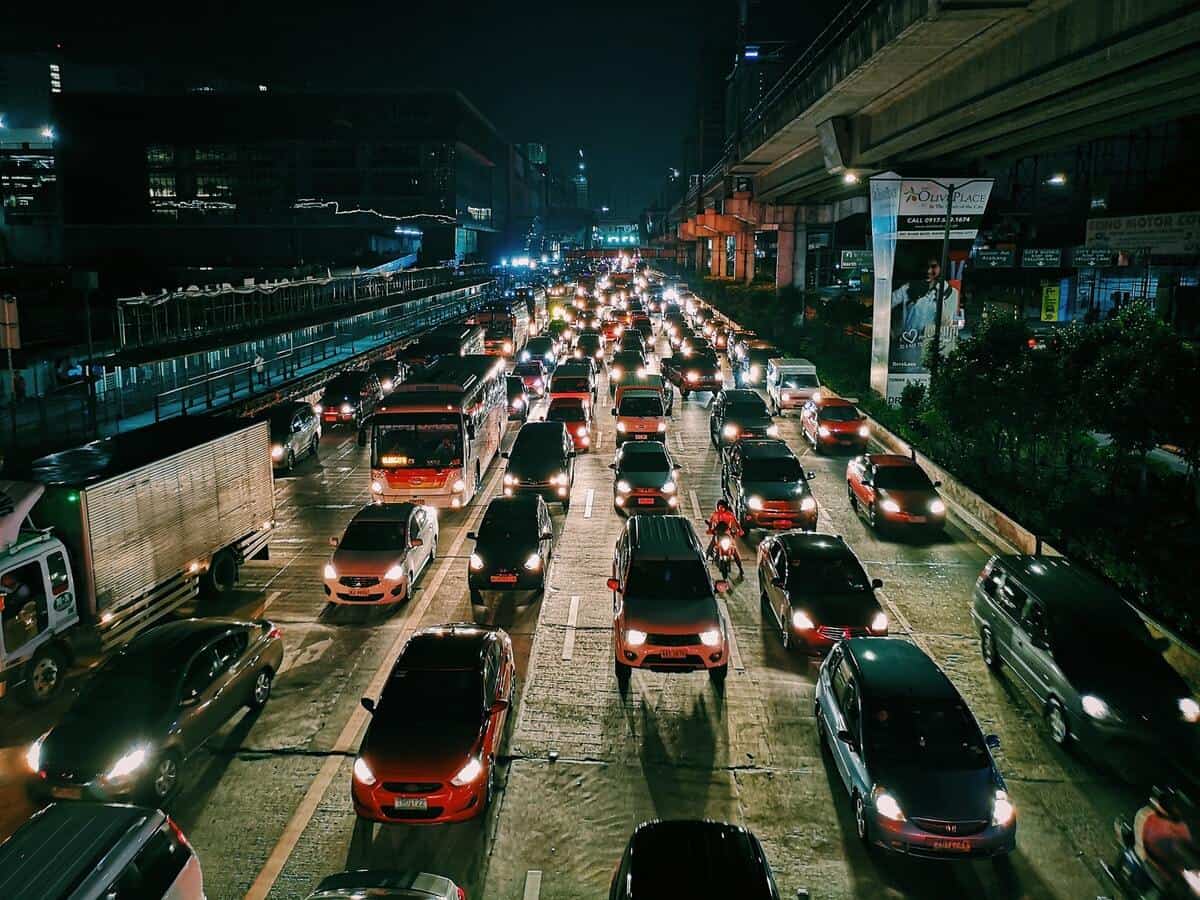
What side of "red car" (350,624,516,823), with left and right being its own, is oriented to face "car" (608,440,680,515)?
back

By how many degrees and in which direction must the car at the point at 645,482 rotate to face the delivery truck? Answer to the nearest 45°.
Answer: approximately 45° to its right

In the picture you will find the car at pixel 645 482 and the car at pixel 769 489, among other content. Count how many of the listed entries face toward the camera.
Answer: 2

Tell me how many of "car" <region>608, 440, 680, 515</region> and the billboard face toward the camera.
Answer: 2

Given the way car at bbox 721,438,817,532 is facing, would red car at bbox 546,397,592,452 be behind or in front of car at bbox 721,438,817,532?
behind

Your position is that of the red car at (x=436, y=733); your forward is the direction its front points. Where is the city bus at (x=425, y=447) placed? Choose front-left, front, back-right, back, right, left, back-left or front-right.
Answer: back

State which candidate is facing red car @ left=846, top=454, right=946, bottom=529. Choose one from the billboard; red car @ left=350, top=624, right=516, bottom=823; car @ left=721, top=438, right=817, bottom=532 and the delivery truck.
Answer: the billboard

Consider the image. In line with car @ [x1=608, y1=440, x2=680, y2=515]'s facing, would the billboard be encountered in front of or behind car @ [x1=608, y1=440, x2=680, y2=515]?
behind

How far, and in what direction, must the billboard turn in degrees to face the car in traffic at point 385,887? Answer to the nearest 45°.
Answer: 0° — it already faces it

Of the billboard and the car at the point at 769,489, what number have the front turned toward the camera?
2

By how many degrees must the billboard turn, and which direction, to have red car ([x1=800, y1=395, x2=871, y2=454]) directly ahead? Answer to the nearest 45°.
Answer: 0° — it already faces it

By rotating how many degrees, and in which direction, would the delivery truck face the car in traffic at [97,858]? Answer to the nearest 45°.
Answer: approximately 45° to its left

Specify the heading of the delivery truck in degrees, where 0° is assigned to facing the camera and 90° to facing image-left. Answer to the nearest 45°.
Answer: approximately 45°
